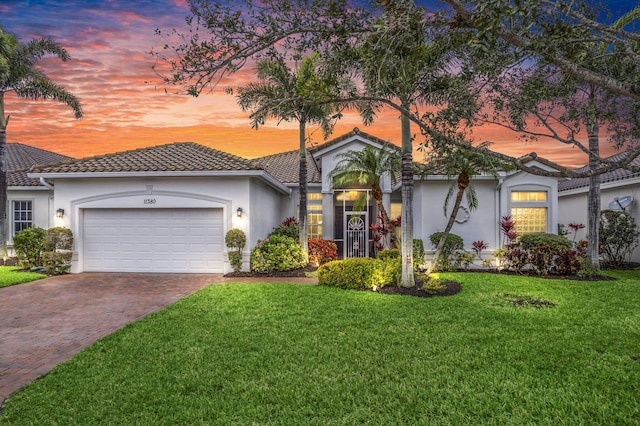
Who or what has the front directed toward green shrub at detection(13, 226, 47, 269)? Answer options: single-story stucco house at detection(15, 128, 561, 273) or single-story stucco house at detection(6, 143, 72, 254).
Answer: single-story stucco house at detection(6, 143, 72, 254)

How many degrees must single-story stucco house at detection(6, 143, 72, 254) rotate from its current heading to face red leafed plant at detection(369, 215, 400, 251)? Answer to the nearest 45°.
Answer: approximately 45° to its left

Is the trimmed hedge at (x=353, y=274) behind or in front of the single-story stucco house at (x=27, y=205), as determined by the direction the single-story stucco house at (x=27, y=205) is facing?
in front

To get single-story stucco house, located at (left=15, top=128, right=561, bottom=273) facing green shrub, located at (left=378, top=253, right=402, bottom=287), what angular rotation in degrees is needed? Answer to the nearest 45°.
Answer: approximately 45° to its left

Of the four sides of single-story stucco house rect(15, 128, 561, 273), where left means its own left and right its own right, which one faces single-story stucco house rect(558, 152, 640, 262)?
left

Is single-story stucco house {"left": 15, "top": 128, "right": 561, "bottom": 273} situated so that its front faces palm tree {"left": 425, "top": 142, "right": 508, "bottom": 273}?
no

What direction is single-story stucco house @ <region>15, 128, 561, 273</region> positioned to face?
toward the camera

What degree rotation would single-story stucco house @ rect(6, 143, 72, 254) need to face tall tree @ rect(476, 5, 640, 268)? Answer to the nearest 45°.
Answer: approximately 45° to its left

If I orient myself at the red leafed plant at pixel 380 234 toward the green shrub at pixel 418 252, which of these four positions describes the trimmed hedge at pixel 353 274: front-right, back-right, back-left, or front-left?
front-right

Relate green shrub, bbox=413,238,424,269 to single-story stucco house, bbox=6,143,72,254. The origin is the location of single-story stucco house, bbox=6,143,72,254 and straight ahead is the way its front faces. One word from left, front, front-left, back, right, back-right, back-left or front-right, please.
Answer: front-left

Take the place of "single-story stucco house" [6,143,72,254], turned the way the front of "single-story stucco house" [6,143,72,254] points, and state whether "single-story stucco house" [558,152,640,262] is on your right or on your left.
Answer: on your left

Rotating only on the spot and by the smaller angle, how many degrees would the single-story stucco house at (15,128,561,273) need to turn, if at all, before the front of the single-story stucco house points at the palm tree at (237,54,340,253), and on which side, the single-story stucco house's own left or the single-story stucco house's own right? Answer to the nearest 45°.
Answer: approximately 45° to the single-story stucco house's own left
